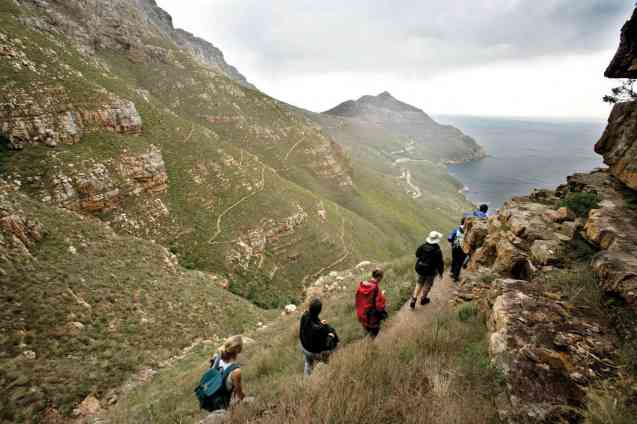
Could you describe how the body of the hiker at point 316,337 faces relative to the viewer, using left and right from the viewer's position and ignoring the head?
facing away from the viewer and to the right of the viewer

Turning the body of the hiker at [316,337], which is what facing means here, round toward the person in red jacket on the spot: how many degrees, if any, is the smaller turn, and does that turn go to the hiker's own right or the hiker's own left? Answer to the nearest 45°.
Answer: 0° — they already face them

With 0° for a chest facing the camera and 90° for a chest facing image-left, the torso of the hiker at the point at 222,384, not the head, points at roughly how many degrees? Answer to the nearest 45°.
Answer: approximately 225°

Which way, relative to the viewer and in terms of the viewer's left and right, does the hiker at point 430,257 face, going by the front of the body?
facing away from the viewer and to the right of the viewer

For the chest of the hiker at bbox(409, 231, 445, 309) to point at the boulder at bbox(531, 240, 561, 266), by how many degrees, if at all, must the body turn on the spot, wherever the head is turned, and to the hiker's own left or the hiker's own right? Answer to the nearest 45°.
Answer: approximately 45° to the hiker's own right

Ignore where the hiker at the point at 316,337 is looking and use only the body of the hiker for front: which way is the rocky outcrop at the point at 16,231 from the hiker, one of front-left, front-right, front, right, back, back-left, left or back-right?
left

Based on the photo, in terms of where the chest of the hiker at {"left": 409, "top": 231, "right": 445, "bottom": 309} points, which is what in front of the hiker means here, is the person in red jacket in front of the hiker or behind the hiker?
behind

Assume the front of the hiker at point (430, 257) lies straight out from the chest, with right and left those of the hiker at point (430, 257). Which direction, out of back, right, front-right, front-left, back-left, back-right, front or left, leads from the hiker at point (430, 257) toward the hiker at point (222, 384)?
back

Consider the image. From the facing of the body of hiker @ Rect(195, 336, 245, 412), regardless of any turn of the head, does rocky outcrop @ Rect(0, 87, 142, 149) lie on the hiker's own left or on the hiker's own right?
on the hiker's own left
